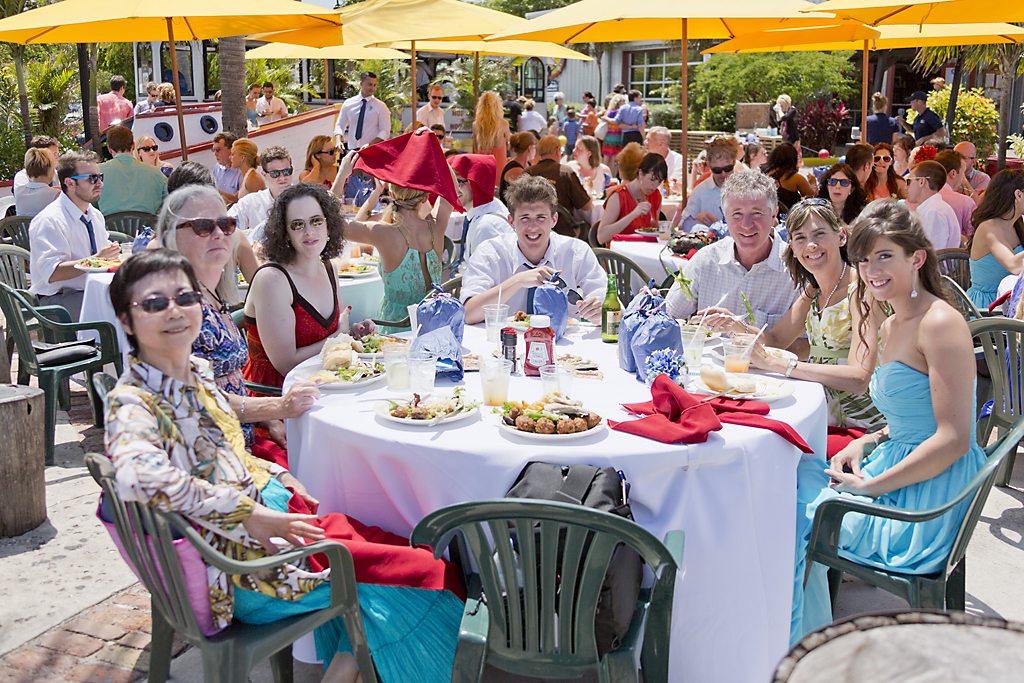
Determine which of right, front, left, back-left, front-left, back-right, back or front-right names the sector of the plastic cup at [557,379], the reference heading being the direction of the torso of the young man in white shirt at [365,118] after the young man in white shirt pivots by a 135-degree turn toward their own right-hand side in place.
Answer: back-left

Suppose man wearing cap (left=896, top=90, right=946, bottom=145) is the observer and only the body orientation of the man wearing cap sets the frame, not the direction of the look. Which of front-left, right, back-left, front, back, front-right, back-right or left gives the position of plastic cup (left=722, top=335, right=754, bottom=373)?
front-left

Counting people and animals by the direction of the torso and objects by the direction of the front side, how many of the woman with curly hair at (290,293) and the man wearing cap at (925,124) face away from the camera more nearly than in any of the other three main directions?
0

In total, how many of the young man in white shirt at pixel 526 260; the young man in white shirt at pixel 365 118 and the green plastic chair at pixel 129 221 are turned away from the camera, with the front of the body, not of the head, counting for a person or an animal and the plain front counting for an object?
1

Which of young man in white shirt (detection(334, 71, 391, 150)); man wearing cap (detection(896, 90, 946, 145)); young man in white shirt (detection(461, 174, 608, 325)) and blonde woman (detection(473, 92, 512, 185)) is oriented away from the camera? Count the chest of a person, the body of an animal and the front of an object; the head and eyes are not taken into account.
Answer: the blonde woman

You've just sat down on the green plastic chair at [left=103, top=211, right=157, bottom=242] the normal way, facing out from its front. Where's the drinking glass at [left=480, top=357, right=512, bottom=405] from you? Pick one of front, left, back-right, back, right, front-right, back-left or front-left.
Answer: back

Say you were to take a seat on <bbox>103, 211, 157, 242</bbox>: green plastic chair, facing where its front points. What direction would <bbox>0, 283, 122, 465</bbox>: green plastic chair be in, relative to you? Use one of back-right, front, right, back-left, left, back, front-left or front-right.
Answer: back

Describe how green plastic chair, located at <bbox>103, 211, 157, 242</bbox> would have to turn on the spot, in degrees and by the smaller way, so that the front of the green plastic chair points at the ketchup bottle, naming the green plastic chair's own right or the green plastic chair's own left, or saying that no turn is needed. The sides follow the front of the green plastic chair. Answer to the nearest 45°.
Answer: approximately 180°

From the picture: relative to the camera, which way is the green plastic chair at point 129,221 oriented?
away from the camera

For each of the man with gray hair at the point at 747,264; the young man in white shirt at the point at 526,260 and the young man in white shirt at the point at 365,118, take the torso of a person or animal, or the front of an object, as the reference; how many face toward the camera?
3

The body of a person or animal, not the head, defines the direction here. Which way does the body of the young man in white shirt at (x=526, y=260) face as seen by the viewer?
toward the camera

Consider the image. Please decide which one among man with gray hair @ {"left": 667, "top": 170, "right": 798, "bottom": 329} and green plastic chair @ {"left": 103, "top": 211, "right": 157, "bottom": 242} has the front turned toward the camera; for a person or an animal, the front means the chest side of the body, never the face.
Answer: the man with gray hair

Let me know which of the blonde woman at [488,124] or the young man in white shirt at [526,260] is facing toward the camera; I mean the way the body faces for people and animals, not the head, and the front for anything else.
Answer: the young man in white shirt

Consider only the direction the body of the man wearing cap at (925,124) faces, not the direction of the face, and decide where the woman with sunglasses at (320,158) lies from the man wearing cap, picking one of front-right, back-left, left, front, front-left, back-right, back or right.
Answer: front

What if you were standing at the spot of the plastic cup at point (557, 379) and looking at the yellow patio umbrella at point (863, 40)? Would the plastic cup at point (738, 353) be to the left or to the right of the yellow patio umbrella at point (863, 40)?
right

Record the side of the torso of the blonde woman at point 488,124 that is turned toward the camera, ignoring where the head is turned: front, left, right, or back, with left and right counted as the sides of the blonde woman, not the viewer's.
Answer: back

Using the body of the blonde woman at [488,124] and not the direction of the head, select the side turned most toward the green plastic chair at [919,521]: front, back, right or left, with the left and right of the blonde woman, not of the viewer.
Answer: back
